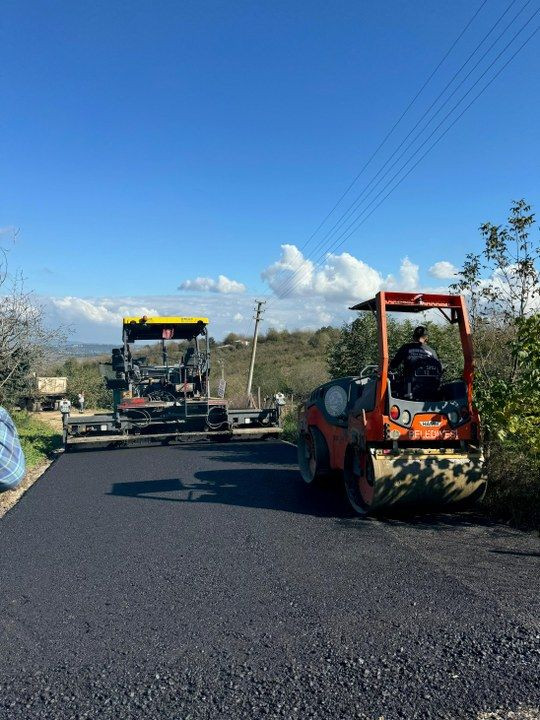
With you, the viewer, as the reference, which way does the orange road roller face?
facing away from the viewer and to the left of the viewer

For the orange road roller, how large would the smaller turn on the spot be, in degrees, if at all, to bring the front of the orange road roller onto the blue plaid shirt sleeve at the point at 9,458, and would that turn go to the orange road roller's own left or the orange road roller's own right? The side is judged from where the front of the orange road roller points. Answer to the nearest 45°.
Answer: approximately 135° to the orange road roller's own left
